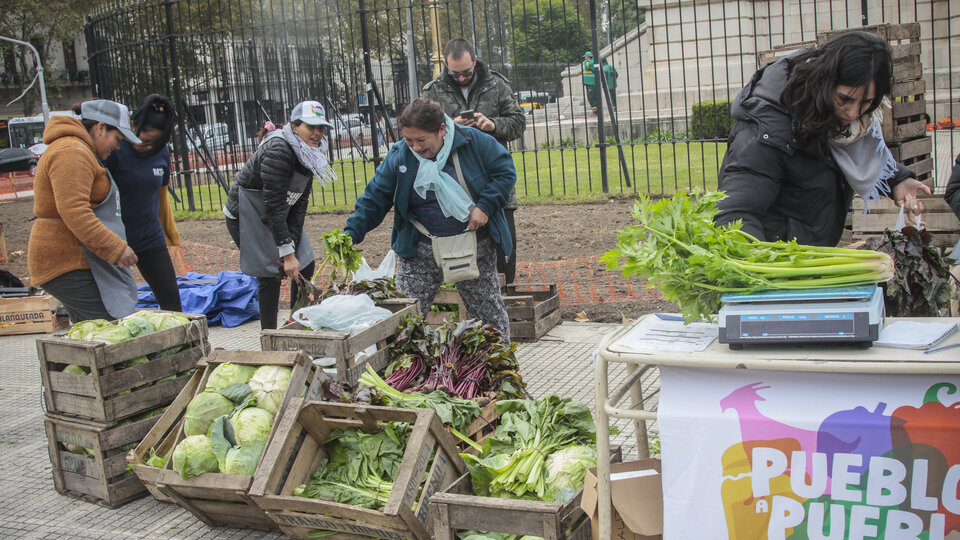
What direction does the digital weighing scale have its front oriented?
toward the camera

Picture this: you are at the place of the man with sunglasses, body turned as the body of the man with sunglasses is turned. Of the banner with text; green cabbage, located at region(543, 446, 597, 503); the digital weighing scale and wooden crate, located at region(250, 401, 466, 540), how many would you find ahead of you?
4

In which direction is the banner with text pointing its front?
toward the camera

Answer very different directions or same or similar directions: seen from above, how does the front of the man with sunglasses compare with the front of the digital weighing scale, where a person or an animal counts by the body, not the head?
same or similar directions

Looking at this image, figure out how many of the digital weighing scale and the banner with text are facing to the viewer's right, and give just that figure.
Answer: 0

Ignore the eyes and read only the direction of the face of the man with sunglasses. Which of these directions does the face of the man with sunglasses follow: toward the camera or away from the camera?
toward the camera

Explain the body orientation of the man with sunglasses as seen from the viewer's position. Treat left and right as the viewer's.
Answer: facing the viewer

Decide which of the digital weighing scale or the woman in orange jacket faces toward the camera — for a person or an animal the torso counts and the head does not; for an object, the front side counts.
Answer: the digital weighing scale

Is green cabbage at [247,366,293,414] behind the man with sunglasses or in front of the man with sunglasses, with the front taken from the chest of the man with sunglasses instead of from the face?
in front

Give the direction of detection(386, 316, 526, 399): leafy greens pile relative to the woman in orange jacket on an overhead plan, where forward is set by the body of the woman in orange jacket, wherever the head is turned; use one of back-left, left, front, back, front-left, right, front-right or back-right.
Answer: front-right

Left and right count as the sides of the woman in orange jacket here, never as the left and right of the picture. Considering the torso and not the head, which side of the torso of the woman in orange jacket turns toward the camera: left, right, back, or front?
right

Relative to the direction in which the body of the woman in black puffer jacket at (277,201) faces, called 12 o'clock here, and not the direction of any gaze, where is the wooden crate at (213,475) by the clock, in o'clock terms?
The wooden crate is roughly at 2 o'clock from the woman in black puffer jacket.

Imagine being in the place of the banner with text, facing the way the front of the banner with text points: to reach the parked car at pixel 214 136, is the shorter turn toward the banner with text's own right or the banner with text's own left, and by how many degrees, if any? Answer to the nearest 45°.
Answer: approximately 135° to the banner with text's own right

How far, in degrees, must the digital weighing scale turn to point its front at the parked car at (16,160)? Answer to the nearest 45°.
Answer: approximately 135° to its right

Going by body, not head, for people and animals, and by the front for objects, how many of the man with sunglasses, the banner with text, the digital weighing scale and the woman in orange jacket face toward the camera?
3

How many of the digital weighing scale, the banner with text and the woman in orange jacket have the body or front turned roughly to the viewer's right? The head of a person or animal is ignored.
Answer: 1

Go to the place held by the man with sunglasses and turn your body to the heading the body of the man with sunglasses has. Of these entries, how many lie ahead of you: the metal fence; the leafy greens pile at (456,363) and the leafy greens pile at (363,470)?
2

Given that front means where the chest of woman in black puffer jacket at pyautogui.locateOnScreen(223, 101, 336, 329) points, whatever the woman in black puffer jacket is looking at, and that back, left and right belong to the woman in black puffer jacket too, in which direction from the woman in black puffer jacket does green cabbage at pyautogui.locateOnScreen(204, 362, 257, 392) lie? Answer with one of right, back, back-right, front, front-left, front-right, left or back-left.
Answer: front-right

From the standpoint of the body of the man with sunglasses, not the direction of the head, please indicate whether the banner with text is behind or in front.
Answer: in front

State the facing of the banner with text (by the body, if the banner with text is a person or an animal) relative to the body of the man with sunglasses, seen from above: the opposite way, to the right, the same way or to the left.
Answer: the same way
